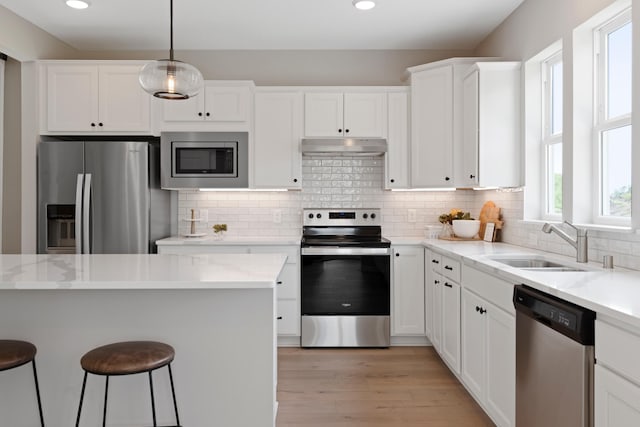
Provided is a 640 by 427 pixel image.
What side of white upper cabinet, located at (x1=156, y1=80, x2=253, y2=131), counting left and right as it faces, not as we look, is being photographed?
front

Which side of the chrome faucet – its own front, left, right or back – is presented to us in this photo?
left

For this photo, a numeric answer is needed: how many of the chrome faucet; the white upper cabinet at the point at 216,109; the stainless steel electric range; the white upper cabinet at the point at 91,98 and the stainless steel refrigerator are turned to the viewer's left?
1

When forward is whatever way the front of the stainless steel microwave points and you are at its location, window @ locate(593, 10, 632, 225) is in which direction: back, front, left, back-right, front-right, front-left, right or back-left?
front-left

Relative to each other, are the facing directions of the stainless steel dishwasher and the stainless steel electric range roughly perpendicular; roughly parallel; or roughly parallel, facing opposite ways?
roughly perpendicular

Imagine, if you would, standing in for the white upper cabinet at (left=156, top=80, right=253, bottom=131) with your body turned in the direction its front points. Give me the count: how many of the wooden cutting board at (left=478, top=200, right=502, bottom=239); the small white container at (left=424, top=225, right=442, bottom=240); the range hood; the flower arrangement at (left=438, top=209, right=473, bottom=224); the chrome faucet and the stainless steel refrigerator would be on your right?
1

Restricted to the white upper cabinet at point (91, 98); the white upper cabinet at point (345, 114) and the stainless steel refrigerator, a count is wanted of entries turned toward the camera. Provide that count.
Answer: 3

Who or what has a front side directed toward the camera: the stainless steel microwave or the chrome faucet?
the stainless steel microwave

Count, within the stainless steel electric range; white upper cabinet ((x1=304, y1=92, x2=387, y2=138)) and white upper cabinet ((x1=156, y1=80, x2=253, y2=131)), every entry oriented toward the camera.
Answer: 3

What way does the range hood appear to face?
toward the camera

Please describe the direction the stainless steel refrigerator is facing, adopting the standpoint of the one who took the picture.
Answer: facing the viewer

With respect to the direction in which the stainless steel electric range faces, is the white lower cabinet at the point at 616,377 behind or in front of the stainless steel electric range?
in front

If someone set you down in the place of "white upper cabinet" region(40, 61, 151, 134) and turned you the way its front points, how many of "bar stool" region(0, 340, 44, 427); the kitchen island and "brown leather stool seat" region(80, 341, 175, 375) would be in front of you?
3

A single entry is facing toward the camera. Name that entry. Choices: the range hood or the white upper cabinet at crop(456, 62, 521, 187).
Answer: the range hood

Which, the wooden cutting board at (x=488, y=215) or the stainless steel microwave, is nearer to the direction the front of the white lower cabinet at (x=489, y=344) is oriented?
the stainless steel microwave
